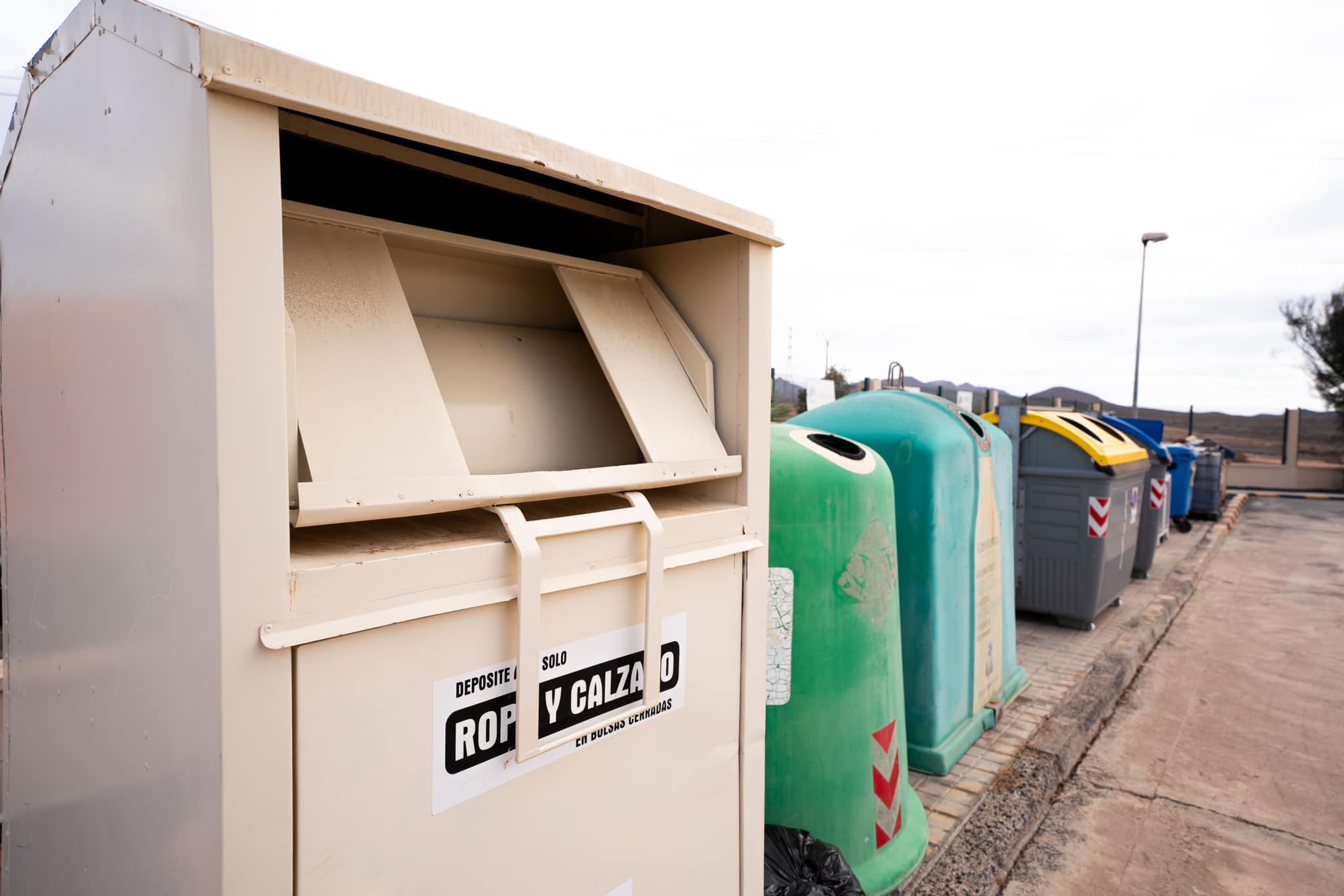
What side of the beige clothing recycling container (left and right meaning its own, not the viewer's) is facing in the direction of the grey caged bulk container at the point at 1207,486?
left

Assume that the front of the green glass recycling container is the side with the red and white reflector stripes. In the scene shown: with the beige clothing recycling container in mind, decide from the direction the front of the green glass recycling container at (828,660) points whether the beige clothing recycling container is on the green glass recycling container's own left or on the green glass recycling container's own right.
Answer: on the green glass recycling container's own right

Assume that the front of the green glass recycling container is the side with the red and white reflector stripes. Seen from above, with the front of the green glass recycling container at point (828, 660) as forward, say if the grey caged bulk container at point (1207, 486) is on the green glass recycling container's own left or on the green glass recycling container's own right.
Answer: on the green glass recycling container's own left

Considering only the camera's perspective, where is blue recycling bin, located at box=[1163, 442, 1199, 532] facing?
facing to the right of the viewer

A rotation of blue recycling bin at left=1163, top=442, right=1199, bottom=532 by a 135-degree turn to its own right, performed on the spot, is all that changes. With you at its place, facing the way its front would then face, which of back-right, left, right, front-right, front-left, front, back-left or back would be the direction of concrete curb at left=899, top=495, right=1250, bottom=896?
front-left

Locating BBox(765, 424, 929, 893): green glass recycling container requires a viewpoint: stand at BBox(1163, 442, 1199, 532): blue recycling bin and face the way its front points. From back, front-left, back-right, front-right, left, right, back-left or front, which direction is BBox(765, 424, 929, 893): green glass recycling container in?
right

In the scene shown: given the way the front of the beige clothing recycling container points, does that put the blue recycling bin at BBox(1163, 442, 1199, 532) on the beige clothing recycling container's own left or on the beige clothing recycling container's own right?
on the beige clothing recycling container's own left

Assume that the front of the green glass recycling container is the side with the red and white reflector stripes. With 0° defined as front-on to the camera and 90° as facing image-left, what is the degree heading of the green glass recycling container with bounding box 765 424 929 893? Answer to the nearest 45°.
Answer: approximately 315°

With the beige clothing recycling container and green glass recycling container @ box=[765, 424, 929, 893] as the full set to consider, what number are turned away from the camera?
0

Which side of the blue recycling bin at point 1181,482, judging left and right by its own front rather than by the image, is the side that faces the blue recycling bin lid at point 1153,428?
right

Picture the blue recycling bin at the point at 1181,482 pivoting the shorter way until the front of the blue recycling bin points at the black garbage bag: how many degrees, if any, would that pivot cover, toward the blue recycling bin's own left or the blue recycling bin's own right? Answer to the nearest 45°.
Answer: approximately 90° to the blue recycling bin's own right

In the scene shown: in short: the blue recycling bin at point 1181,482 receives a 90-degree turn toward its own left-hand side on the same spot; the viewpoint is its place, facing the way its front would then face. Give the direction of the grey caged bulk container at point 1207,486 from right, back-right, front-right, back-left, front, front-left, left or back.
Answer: front

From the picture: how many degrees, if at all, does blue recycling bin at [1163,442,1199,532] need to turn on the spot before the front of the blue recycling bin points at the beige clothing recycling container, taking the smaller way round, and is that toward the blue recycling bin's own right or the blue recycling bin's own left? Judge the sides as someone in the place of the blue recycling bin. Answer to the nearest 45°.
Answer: approximately 90° to the blue recycling bin's own right
